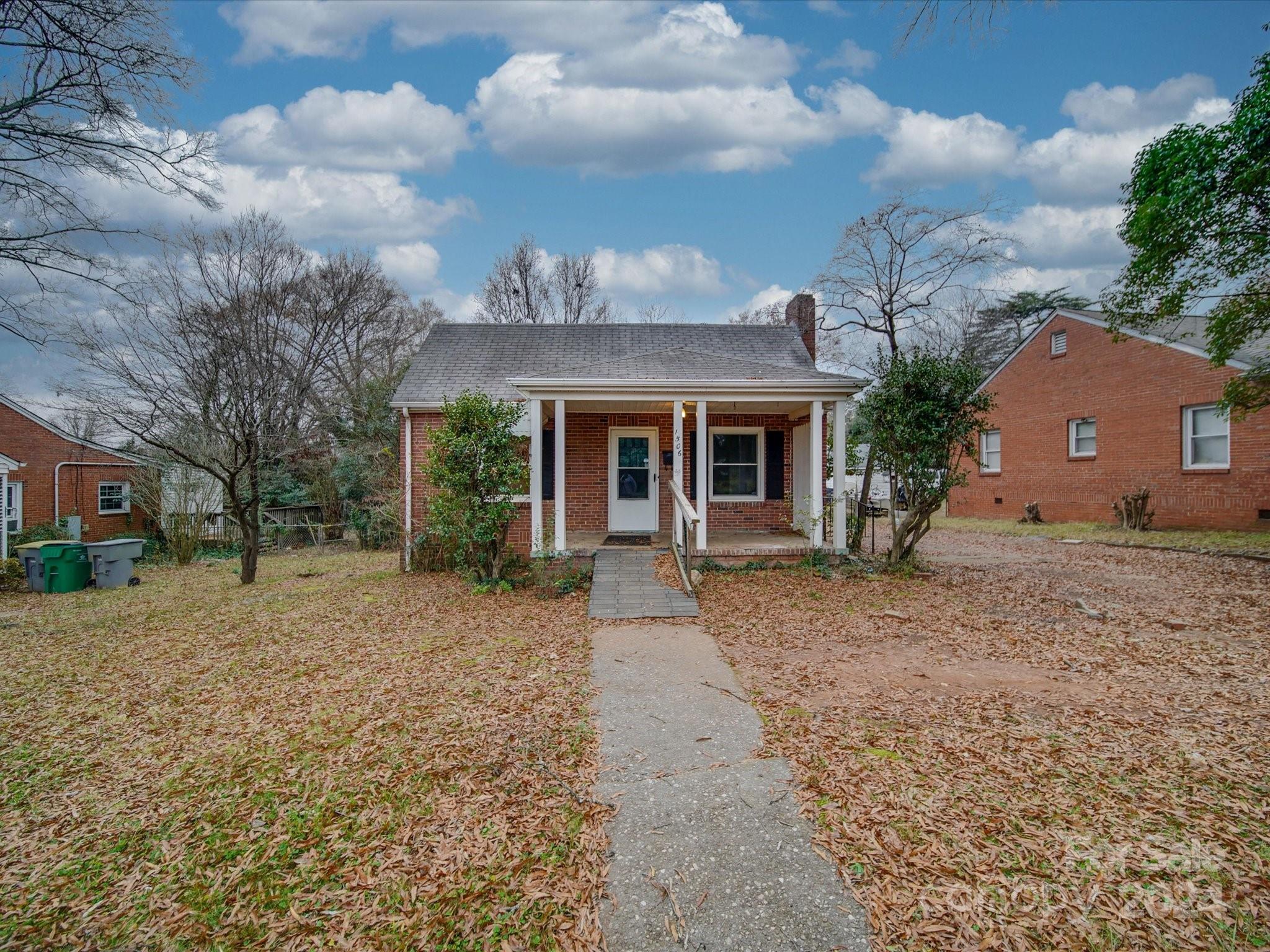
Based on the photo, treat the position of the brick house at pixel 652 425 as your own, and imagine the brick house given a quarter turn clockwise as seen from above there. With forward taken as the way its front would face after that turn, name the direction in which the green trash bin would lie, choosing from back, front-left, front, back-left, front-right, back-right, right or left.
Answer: front

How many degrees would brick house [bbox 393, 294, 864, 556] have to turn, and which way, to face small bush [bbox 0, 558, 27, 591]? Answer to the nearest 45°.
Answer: approximately 90° to its right

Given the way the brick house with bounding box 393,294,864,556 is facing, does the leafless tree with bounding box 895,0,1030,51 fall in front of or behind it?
in front

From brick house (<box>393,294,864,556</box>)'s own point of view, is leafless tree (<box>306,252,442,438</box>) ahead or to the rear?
to the rear

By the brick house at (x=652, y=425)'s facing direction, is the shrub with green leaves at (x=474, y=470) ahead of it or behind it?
ahead

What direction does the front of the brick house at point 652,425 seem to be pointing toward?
toward the camera

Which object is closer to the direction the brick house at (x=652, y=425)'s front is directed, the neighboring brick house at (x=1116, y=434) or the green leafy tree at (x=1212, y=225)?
the green leafy tree

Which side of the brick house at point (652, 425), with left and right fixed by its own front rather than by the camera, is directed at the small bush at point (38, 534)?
right

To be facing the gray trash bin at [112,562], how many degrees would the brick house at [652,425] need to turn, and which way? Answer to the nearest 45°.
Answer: approximately 90° to its right

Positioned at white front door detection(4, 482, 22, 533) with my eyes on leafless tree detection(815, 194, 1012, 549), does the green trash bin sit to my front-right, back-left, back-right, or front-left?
front-right

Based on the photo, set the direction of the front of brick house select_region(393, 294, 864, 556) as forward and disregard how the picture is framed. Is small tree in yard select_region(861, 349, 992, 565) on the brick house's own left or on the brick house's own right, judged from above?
on the brick house's own left

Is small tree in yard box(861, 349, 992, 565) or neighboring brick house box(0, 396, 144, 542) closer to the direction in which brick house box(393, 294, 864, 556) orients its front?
the small tree in yard

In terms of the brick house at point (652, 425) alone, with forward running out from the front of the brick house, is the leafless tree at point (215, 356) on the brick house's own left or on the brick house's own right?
on the brick house's own right

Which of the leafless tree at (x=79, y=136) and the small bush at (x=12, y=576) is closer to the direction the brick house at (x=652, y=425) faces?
the leafless tree

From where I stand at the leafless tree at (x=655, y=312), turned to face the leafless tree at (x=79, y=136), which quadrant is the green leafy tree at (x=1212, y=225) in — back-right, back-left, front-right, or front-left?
front-left
